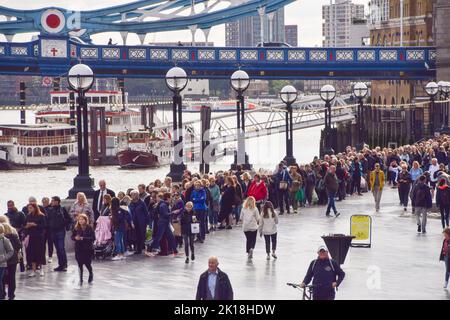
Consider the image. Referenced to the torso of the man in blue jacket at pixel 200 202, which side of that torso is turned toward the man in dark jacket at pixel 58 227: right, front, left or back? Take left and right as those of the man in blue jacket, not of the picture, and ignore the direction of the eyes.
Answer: front

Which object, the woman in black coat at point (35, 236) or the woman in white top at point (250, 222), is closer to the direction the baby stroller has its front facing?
the woman in black coat

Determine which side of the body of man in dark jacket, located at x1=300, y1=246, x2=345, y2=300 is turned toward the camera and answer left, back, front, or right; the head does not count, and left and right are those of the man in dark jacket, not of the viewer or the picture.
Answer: front

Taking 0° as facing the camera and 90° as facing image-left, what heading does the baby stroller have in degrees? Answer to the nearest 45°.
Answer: approximately 45°

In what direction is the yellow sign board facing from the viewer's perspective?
toward the camera

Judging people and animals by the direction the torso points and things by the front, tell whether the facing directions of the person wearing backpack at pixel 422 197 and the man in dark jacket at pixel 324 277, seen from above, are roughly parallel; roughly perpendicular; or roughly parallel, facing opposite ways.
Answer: roughly parallel, facing opposite ways

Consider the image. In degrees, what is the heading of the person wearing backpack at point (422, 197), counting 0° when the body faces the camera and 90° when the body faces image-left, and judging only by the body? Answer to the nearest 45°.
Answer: approximately 180°

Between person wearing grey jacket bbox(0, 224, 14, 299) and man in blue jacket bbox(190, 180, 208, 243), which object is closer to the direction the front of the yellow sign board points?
the person wearing grey jacket

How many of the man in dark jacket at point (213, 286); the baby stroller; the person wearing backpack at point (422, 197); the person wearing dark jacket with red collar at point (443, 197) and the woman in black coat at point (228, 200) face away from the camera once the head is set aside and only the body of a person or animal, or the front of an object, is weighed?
2

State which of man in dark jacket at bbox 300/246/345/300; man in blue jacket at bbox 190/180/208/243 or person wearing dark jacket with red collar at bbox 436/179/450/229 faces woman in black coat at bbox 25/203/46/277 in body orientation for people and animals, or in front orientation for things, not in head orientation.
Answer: the man in blue jacket
